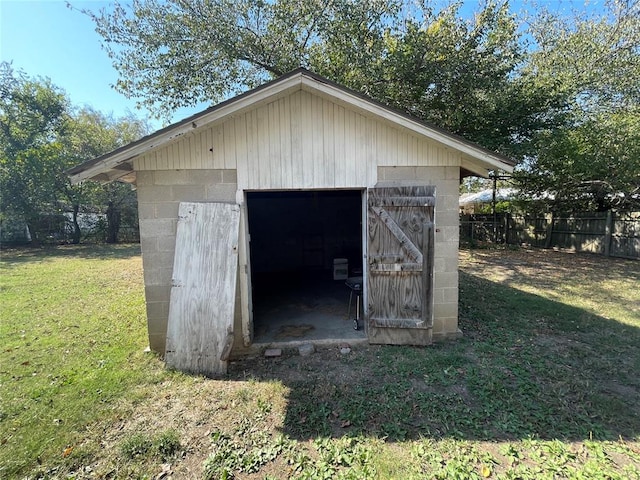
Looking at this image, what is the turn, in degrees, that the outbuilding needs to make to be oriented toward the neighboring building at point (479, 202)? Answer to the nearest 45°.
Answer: approximately 135° to its left

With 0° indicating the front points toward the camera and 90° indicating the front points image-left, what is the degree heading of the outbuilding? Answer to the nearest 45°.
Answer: approximately 0°

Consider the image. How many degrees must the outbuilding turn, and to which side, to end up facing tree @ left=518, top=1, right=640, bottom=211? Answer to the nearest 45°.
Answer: approximately 135° to its left

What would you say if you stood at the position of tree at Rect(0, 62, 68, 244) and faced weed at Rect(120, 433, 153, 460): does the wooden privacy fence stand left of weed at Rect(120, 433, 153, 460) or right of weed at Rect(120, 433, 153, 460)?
left

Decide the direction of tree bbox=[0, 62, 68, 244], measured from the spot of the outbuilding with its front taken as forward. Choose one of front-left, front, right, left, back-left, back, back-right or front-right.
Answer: back-right

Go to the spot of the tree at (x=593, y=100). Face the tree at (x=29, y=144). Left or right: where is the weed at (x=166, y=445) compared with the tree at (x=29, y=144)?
left

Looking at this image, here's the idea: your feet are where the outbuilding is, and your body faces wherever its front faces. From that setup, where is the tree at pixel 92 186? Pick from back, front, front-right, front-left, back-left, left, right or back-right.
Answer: back-right

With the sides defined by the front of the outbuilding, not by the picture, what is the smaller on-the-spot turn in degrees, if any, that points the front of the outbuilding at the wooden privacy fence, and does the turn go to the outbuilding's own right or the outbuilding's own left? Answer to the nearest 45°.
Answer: approximately 135° to the outbuilding's own left
